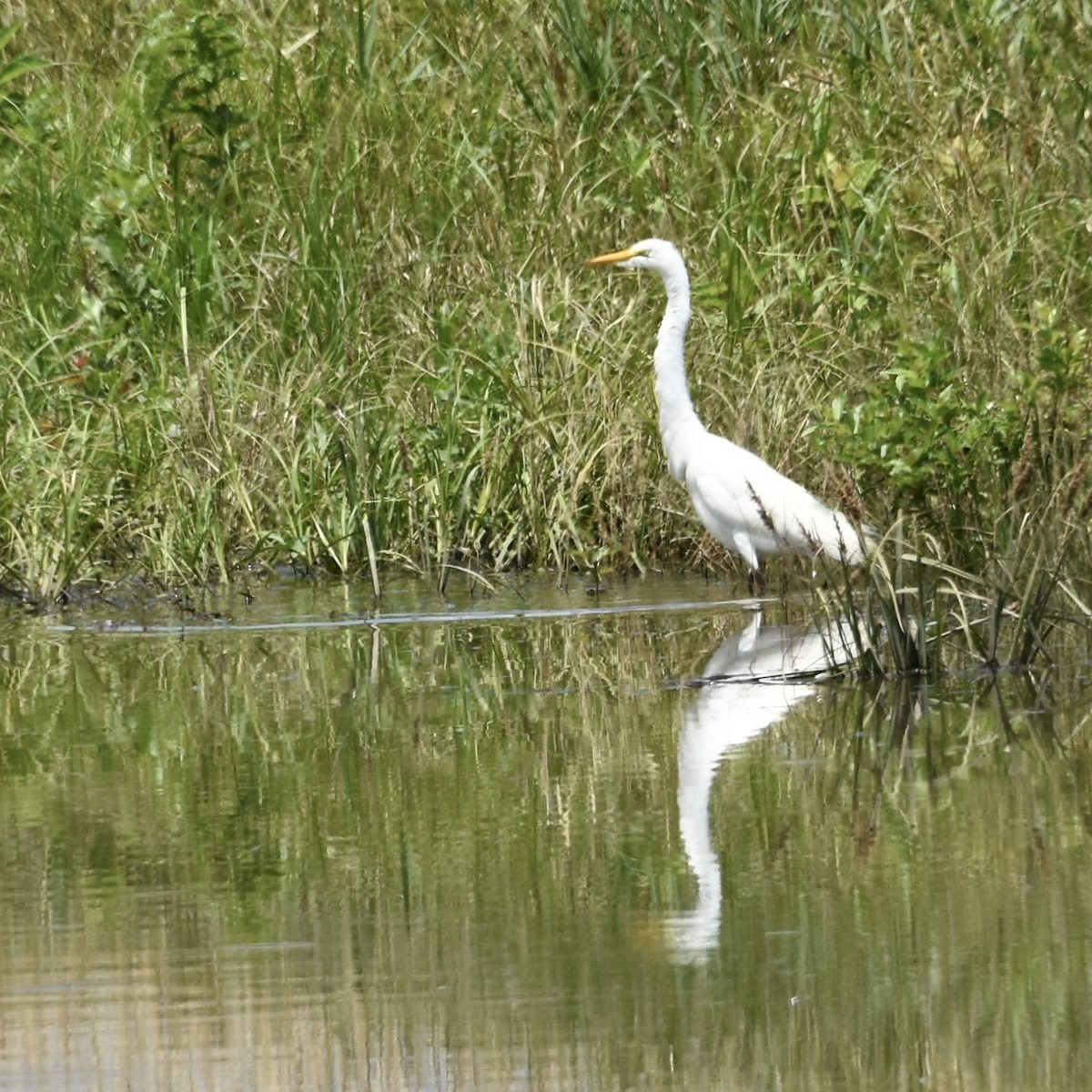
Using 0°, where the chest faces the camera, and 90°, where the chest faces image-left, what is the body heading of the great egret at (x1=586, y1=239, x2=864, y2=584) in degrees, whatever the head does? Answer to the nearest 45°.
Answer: approximately 90°
